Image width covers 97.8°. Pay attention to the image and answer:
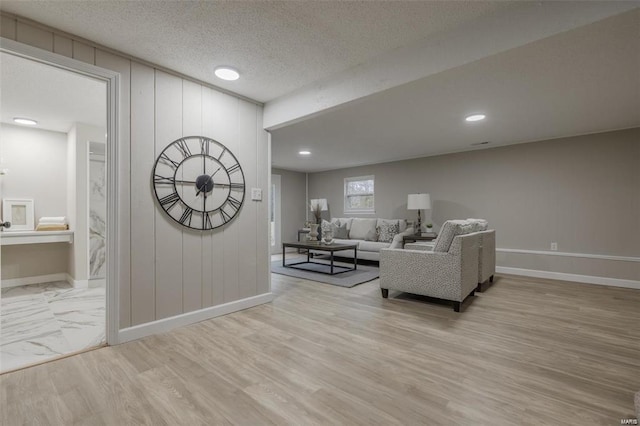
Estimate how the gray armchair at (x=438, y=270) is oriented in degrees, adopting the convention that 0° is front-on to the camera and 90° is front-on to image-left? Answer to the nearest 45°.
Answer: approximately 135°

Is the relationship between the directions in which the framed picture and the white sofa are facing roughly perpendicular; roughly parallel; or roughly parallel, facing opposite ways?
roughly perpendicular

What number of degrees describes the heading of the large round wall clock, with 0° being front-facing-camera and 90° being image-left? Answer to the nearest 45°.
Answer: approximately 315°

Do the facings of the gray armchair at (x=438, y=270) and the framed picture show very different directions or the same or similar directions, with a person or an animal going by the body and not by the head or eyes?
very different directions

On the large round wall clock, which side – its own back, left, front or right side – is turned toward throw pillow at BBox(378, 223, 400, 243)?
left

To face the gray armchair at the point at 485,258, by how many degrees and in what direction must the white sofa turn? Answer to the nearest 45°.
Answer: approximately 90° to its left

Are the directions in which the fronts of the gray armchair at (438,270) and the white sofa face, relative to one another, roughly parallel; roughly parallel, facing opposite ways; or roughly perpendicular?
roughly perpendicular

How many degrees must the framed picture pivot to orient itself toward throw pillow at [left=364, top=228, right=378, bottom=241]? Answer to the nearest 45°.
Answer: approximately 45° to its left

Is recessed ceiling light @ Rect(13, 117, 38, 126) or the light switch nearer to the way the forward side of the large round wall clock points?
the light switch

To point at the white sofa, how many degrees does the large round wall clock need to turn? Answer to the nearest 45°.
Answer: approximately 90° to its left
